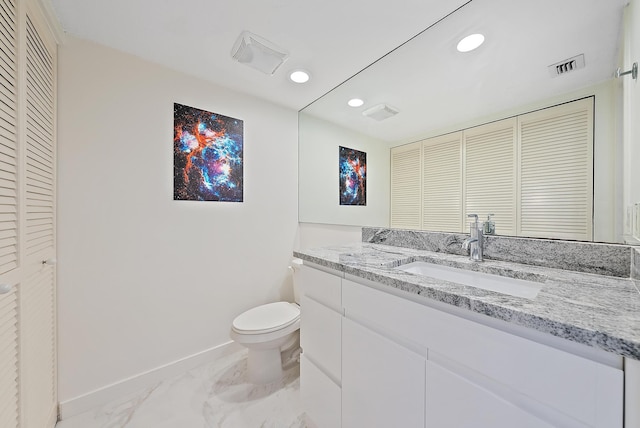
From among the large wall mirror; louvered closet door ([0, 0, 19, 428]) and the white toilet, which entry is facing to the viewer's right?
the louvered closet door

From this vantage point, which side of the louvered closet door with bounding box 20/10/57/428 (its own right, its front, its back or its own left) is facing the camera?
right

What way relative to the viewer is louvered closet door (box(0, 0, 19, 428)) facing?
to the viewer's right

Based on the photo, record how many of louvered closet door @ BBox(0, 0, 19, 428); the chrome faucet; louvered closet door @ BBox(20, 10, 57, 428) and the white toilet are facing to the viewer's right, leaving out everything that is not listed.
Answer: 2

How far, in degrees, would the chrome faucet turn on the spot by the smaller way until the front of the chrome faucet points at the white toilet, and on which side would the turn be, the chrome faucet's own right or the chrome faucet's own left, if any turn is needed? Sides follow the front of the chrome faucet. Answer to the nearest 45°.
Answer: approximately 45° to the chrome faucet's own right

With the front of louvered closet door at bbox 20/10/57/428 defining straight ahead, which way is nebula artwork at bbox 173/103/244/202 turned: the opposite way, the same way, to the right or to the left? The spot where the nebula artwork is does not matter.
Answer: to the right

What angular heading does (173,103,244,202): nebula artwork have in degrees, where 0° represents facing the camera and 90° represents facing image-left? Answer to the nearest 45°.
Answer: approximately 315°
